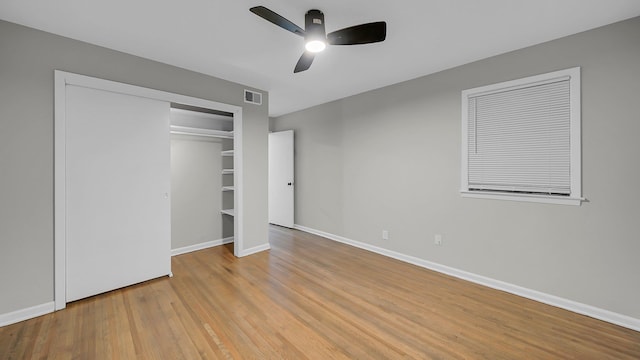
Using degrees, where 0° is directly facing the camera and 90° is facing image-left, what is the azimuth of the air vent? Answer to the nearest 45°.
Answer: approximately 315°

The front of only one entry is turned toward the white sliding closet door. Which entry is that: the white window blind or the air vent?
the white window blind

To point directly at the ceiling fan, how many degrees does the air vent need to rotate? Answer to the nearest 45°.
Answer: approximately 45° to its right

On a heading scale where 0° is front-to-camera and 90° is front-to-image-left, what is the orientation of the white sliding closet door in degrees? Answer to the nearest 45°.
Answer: approximately 315°

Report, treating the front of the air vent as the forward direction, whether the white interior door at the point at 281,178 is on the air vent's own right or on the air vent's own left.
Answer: on the air vent's own left

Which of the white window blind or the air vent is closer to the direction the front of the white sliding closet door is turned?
the white window blind

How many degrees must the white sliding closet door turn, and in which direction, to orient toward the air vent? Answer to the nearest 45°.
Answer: approximately 45° to its left
